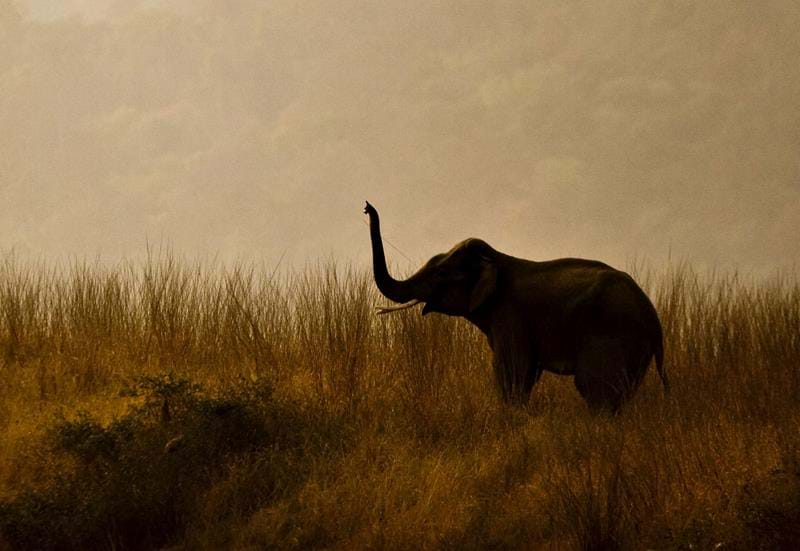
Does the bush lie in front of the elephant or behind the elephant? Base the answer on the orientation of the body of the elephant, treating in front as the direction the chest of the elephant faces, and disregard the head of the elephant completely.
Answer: in front

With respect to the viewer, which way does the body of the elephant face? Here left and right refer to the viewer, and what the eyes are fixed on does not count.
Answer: facing to the left of the viewer
